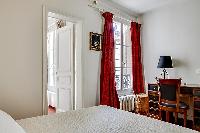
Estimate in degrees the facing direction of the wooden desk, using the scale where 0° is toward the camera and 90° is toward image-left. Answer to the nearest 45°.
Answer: approximately 45°

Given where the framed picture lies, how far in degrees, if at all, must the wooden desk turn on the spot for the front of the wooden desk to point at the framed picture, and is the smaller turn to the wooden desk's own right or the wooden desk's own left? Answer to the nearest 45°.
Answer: approximately 45° to the wooden desk's own right

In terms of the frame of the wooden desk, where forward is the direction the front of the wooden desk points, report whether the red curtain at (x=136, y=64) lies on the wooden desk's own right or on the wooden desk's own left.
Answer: on the wooden desk's own right

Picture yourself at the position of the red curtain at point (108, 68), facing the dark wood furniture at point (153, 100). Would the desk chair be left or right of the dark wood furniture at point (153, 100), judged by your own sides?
right

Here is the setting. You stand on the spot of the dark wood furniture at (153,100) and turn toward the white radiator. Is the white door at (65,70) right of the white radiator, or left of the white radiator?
left

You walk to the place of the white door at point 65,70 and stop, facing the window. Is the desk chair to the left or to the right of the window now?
right
